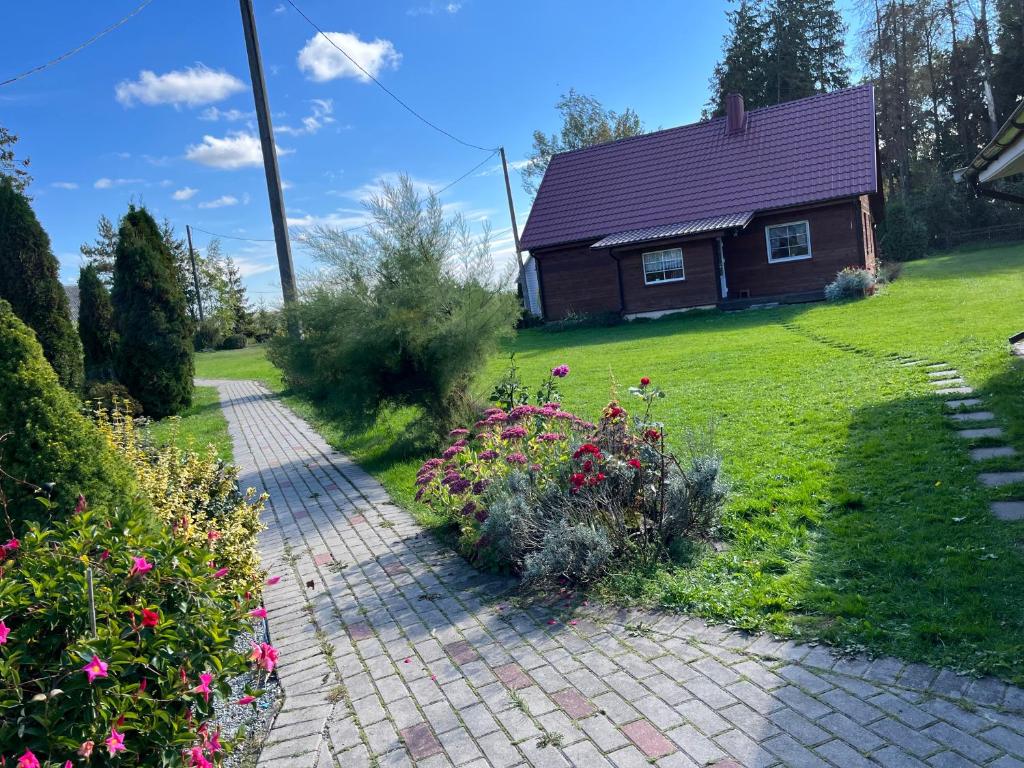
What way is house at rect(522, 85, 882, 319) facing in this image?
toward the camera

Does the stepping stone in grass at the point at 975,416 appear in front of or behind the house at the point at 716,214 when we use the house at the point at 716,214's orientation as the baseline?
in front

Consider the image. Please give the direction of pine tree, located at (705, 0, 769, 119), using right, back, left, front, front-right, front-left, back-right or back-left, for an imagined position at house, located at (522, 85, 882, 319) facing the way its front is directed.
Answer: back

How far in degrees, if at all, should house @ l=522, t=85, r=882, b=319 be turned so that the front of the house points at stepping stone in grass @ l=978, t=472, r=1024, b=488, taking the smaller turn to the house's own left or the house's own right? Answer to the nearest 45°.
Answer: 0° — it already faces it

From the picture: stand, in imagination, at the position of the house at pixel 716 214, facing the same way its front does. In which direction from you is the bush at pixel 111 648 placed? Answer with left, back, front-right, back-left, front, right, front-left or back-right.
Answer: front

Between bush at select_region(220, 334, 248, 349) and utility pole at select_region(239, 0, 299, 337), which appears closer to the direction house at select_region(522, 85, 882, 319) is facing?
the utility pole

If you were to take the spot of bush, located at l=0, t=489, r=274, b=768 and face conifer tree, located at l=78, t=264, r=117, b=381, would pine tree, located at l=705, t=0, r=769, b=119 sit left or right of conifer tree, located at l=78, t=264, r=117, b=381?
right

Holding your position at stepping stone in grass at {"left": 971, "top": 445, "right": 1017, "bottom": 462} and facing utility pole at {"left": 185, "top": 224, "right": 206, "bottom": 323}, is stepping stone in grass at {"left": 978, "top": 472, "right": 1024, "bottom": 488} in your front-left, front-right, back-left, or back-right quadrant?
back-left

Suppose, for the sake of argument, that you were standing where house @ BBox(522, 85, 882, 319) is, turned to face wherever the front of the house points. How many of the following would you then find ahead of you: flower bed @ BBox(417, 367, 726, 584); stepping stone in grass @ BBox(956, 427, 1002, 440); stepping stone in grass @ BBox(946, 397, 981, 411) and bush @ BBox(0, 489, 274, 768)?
4

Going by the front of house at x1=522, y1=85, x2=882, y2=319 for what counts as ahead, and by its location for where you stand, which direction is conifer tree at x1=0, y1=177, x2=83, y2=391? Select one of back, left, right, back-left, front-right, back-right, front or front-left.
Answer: front-right

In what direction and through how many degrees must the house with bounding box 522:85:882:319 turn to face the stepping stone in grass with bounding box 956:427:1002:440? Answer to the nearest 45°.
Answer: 0° — it already faces it

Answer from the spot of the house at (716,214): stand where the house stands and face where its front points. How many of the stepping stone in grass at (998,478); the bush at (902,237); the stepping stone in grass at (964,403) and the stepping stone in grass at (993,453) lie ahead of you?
3

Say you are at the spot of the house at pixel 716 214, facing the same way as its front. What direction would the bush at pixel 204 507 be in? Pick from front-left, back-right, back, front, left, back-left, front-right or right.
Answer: front

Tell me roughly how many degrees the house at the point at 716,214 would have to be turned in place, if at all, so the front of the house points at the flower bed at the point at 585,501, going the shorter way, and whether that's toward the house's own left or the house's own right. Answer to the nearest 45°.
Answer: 0° — it already faces it

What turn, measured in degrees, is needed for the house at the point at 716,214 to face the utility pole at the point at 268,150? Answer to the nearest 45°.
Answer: approximately 45° to its right

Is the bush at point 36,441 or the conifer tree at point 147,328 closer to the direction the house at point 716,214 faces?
the bush
